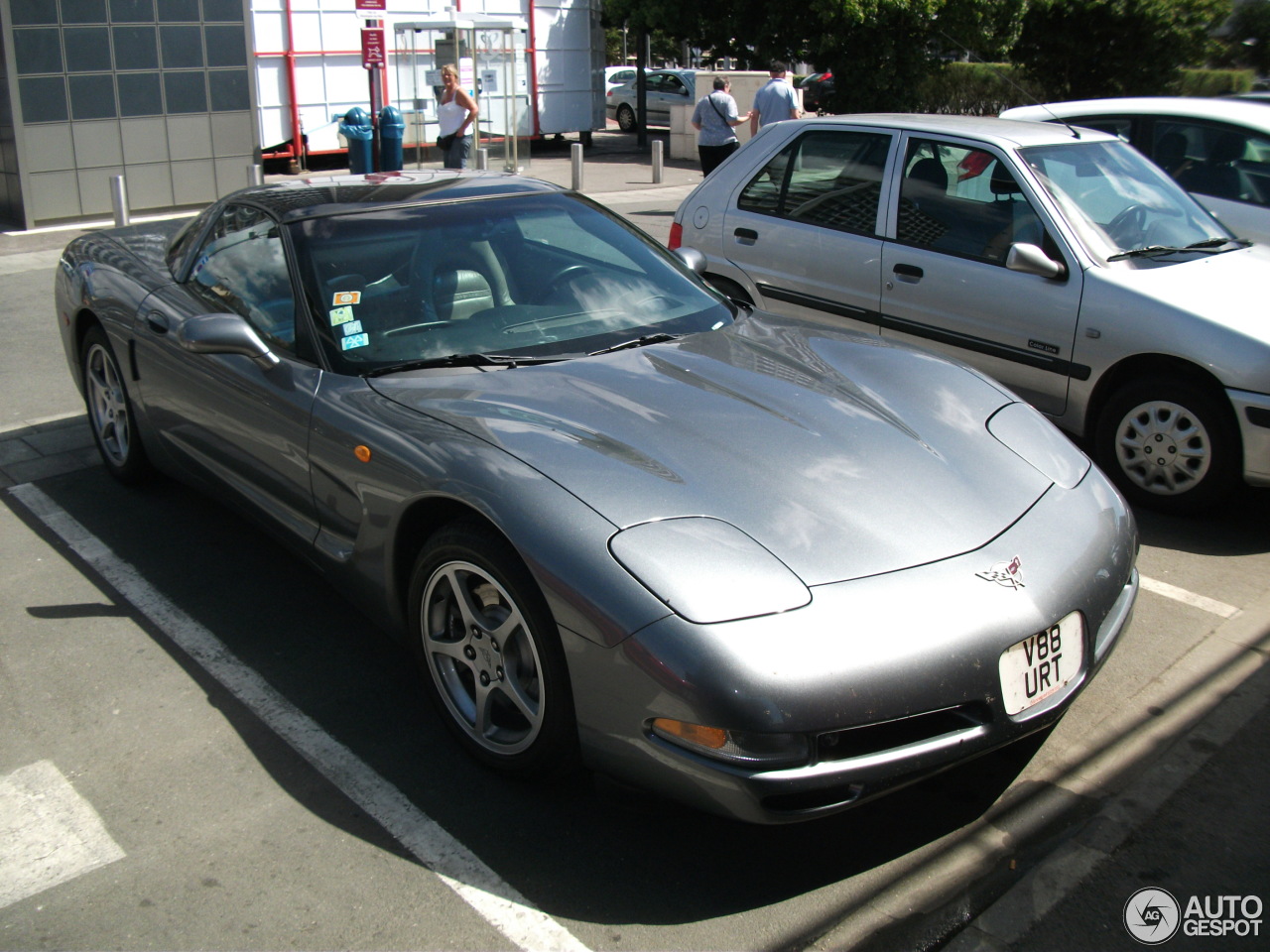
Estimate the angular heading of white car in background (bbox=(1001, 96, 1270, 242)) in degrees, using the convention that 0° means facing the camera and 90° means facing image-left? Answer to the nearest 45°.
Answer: approximately 315°

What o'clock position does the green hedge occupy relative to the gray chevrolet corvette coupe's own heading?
The green hedge is roughly at 8 o'clock from the gray chevrolet corvette coupe.

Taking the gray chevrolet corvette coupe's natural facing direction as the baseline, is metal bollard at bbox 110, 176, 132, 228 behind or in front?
behind

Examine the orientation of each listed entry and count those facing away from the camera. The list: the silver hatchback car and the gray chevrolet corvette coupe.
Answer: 0

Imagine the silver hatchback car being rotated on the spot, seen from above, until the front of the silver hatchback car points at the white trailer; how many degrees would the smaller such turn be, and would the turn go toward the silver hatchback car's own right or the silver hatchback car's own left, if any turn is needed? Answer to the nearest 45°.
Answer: approximately 180°

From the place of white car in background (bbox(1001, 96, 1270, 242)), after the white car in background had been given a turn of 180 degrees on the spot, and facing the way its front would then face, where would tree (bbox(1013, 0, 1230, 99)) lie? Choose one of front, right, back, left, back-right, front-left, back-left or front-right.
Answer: front-right

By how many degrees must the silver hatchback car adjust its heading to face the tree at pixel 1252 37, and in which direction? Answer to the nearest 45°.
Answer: approximately 135° to its left
